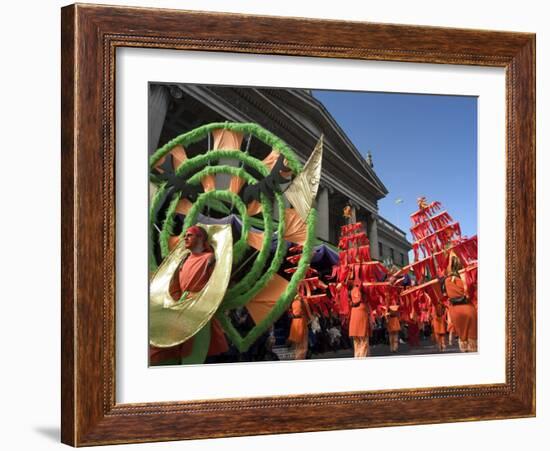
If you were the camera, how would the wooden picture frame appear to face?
facing the viewer and to the right of the viewer
